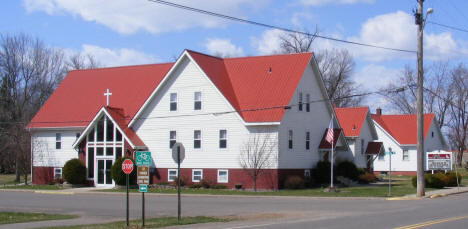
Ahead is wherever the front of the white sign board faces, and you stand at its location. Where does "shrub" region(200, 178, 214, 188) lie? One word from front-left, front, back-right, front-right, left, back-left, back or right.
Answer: right

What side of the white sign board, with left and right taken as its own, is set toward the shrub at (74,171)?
right

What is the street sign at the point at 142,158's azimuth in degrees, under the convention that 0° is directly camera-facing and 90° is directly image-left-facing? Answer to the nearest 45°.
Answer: approximately 0°
